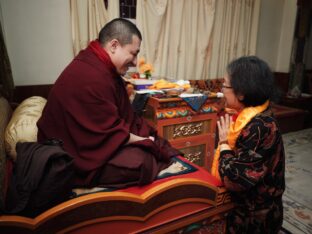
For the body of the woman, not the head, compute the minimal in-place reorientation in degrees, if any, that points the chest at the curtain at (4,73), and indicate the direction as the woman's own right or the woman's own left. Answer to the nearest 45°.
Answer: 0° — they already face it

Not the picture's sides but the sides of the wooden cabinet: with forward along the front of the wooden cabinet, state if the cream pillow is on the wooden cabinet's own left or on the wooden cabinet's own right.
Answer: on the wooden cabinet's own right

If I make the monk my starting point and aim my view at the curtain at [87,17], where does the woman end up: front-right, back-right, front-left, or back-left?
back-right

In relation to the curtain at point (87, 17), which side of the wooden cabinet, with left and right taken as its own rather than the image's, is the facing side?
back

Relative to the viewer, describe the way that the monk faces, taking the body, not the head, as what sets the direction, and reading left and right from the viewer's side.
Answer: facing to the right of the viewer

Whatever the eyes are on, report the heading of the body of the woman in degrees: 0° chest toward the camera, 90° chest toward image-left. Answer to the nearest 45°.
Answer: approximately 90°

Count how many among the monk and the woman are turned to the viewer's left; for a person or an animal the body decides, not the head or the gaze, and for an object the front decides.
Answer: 1
